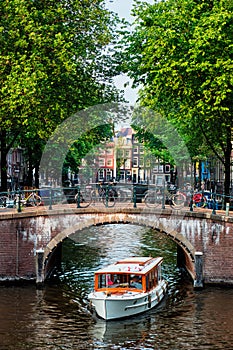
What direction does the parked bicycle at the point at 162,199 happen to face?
to the viewer's right

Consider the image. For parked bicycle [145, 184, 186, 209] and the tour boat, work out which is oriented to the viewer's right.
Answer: the parked bicycle

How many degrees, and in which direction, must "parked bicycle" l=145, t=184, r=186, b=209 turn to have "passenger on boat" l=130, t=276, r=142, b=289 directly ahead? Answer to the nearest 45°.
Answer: approximately 90° to its right

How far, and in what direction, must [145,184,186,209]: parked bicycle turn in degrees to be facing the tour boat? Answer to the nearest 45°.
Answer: approximately 90° to its right

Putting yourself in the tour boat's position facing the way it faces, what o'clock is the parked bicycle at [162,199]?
The parked bicycle is roughly at 5 o'clock from the tour boat.

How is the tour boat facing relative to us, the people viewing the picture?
facing the viewer and to the left of the viewer
